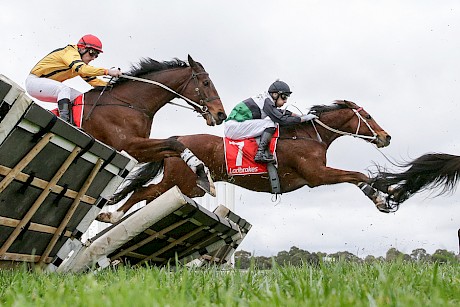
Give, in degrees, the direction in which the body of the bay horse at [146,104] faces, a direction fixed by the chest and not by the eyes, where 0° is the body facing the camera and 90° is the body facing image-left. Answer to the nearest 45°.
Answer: approximately 270°

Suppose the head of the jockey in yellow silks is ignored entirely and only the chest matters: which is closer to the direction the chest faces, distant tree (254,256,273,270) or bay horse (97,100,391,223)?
the bay horse

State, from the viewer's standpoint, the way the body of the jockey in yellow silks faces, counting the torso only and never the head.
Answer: to the viewer's right

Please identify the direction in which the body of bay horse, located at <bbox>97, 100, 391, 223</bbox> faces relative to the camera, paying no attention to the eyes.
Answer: to the viewer's right

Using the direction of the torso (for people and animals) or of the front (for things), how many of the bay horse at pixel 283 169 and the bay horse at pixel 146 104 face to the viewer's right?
2
